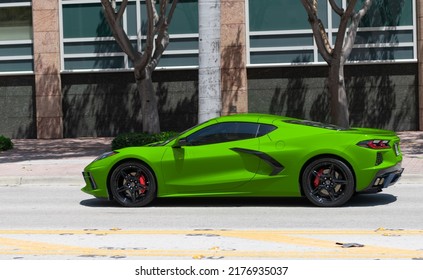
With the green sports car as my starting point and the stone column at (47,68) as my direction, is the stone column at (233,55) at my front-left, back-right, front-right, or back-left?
front-right

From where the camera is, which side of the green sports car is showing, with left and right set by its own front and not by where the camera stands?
left

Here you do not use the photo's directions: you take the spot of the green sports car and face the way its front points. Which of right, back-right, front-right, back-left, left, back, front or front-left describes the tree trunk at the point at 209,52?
right

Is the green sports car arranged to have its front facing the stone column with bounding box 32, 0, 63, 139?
no

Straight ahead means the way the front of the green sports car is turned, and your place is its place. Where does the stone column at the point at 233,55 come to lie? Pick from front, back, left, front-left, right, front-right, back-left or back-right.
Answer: right

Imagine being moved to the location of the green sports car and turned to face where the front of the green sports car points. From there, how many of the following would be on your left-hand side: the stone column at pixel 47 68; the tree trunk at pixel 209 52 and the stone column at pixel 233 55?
0
